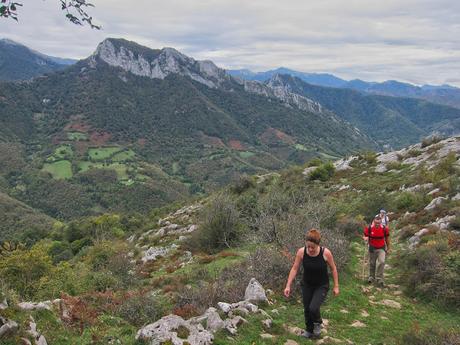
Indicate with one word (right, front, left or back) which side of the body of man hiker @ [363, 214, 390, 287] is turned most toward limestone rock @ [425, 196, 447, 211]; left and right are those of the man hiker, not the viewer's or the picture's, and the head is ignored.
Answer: back

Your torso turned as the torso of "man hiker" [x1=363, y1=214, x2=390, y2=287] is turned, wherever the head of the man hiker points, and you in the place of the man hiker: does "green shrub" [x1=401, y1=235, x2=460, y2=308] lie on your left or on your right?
on your left

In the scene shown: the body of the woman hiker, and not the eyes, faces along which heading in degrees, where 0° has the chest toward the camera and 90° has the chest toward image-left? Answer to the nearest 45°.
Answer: approximately 0°

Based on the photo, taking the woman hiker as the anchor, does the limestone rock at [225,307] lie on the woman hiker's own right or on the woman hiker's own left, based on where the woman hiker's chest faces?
on the woman hiker's own right

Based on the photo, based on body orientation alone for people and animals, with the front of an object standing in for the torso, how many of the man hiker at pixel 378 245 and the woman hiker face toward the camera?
2

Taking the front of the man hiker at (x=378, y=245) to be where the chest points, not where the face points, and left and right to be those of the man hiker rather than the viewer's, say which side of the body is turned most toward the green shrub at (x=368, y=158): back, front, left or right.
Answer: back
